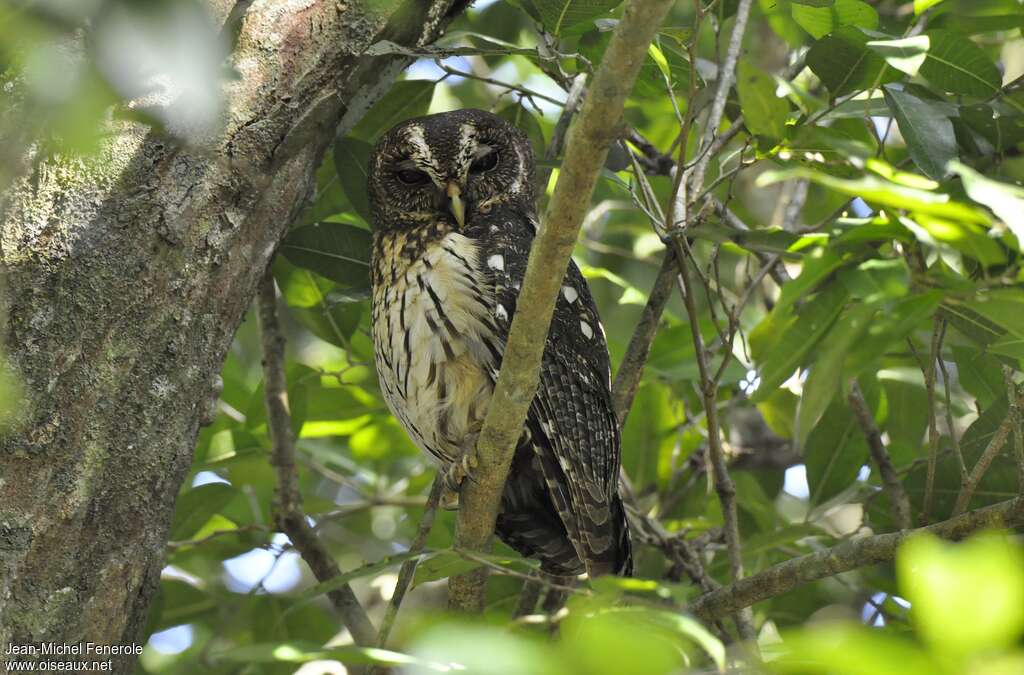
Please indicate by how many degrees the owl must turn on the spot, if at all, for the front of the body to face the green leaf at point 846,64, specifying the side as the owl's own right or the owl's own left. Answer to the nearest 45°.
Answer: approximately 90° to the owl's own left

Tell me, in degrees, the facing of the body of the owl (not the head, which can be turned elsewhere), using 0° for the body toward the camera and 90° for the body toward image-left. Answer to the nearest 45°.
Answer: approximately 45°

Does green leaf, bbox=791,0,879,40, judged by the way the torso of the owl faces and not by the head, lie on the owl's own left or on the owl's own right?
on the owl's own left

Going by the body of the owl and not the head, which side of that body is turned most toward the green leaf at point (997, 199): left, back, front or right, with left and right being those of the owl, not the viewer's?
left

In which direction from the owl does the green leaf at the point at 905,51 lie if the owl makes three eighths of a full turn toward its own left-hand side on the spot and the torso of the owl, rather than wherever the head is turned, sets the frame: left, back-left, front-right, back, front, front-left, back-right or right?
front-right

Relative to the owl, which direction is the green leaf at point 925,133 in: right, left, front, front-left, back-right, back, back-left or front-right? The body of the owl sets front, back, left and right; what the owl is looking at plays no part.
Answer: left
